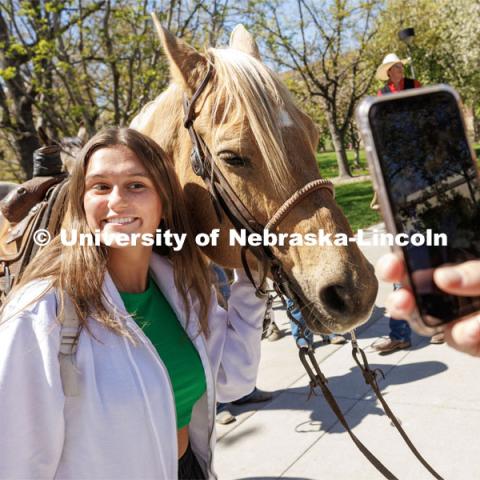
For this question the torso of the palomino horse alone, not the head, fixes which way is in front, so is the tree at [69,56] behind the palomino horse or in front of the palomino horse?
behind

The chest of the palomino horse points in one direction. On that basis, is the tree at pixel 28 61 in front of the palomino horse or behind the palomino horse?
behind

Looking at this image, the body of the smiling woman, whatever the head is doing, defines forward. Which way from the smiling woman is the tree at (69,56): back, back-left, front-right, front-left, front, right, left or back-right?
back-left

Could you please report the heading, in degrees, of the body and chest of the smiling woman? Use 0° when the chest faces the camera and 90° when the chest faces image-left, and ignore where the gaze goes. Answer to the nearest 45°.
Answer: approximately 315°

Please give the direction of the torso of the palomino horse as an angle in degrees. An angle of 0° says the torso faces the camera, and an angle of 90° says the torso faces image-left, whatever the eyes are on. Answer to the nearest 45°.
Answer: approximately 315°

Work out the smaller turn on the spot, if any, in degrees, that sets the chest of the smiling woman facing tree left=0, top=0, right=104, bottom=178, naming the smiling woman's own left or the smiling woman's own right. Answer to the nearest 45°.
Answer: approximately 135° to the smiling woman's own left
